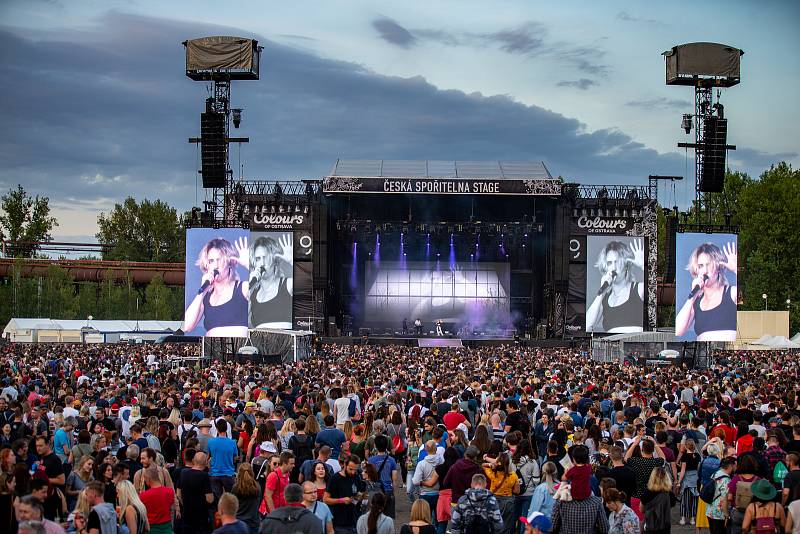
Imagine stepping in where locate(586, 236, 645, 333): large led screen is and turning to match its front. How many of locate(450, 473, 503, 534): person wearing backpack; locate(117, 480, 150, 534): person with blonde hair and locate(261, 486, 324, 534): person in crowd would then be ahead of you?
3

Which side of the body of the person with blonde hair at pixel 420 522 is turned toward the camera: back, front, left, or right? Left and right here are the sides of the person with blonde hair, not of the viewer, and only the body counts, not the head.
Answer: back

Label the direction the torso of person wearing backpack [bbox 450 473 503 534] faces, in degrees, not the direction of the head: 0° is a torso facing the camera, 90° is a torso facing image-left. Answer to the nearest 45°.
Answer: approximately 180°

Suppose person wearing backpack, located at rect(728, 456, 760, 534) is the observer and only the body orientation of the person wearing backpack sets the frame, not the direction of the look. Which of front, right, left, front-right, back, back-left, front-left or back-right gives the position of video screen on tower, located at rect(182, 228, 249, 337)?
front-left

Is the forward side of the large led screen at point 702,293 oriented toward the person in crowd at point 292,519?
yes

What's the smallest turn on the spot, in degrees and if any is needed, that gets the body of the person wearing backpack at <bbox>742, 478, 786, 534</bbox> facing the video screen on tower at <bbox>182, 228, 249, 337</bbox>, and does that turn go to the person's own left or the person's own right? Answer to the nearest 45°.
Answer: approximately 45° to the person's own left

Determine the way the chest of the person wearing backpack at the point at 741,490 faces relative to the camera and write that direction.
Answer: away from the camera

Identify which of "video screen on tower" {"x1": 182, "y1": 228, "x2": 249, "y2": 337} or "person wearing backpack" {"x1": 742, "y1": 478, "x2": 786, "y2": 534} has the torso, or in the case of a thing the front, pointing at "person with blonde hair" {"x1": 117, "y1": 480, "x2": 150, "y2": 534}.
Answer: the video screen on tower

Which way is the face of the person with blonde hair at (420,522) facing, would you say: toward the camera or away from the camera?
away from the camera

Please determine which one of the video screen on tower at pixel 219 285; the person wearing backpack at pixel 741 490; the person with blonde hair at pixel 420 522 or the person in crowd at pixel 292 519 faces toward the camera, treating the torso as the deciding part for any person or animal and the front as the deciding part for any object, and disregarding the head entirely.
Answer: the video screen on tower

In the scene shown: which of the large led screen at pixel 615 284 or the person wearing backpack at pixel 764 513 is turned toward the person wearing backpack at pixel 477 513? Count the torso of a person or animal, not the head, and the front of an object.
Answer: the large led screen

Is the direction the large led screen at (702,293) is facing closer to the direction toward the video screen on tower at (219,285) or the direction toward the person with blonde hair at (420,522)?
the person with blonde hair

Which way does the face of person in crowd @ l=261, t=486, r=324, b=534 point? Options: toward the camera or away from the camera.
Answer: away from the camera

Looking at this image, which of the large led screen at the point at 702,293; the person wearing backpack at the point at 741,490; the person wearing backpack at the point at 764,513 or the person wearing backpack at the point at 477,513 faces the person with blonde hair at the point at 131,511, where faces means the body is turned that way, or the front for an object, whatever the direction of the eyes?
the large led screen
